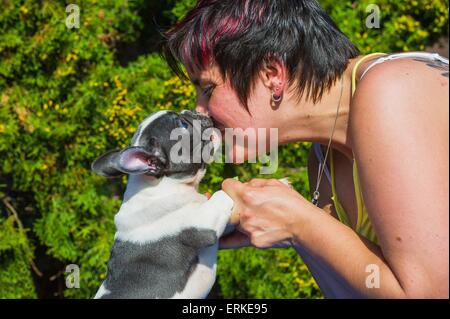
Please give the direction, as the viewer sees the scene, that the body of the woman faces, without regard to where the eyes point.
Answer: to the viewer's left

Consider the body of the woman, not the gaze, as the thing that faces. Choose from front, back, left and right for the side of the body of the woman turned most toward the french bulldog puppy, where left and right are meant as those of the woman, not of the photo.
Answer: front

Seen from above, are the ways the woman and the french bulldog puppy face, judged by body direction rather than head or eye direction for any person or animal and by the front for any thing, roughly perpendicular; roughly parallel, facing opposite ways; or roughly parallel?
roughly parallel, facing opposite ways

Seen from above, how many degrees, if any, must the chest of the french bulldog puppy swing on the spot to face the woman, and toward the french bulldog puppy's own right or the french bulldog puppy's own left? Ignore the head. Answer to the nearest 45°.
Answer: approximately 45° to the french bulldog puppy's own right

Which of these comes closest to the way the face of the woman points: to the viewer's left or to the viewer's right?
to the viewer's left

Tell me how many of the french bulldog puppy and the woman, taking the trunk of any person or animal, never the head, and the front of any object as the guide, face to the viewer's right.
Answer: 1

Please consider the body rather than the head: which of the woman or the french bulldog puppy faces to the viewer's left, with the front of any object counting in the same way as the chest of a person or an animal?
the woman

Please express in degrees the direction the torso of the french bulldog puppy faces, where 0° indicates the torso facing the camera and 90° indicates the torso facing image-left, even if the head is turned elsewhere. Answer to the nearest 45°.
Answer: approximately 270°
